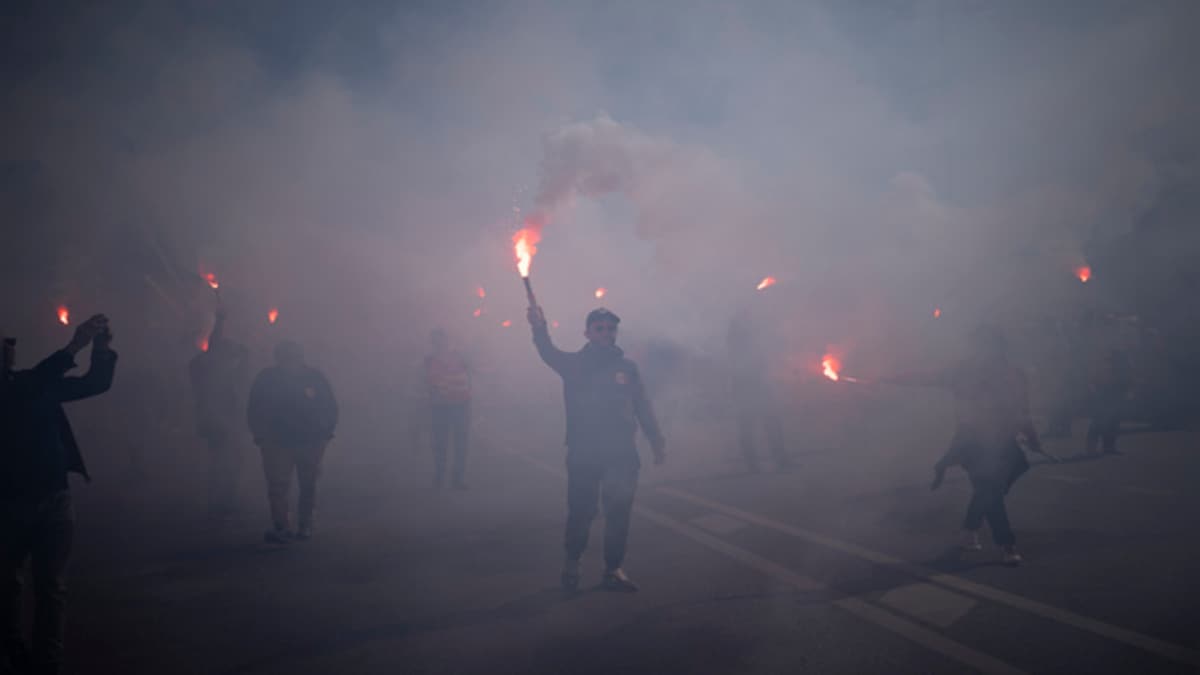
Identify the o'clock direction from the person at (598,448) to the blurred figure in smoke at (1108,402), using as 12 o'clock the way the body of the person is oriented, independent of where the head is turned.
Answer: The blurred figure in smoke is roughly at 8 o'clock from the person.

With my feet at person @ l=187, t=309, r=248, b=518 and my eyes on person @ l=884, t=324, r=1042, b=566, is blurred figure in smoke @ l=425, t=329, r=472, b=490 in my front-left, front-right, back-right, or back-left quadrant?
front-left

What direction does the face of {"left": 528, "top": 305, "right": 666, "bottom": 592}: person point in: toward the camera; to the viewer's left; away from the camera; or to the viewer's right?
toward the camera

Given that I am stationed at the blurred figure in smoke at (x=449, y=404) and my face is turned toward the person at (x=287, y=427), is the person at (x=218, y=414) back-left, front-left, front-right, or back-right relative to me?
front-right

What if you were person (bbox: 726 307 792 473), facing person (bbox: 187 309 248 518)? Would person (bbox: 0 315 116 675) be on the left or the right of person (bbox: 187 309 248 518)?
left

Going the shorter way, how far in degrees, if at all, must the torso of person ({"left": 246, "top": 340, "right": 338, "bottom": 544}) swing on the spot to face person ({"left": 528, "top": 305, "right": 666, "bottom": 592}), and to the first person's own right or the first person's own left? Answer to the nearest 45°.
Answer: approximately 45° to the first person's own left

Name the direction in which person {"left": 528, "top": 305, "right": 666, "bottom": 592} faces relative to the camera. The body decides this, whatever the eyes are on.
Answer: toward the camera

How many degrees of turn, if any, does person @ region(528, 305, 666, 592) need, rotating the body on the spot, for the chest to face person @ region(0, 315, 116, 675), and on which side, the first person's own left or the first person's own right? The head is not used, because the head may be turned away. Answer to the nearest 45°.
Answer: approximately 45° to the first person's own right

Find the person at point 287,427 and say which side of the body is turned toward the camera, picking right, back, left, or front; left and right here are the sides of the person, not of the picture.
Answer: front

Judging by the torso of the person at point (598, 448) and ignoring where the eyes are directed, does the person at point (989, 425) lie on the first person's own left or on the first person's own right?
on the first person's own left

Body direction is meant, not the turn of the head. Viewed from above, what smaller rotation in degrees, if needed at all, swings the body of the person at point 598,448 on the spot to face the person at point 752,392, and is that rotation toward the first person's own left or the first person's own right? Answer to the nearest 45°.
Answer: approximately 135° to the first person's own left
